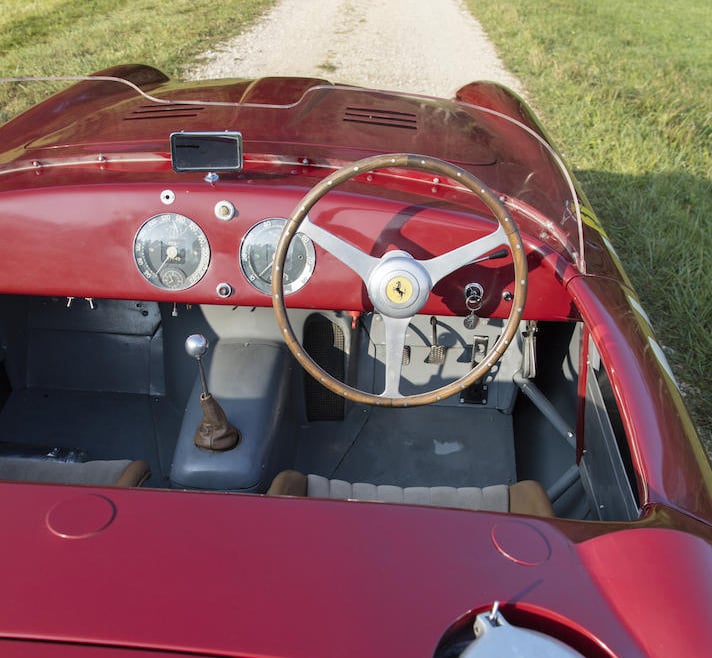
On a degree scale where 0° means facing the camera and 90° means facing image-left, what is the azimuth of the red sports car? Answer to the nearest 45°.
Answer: approximately 180°
